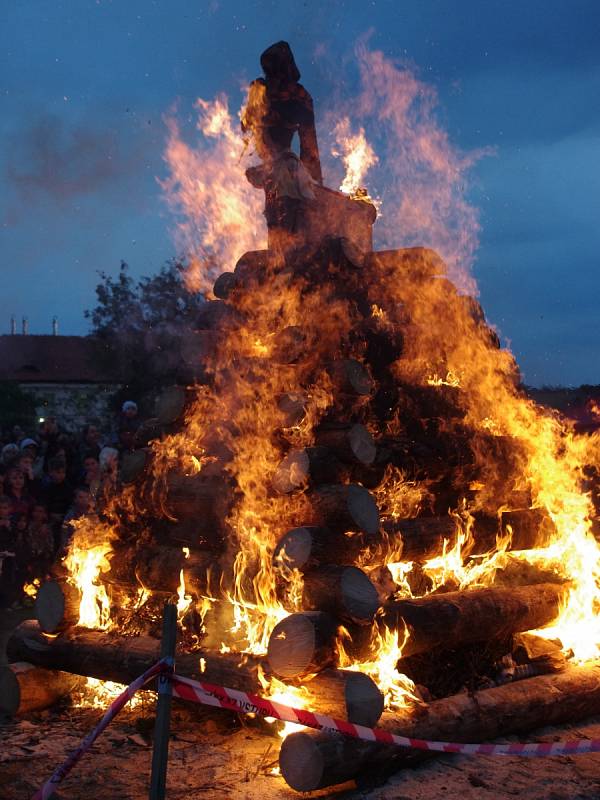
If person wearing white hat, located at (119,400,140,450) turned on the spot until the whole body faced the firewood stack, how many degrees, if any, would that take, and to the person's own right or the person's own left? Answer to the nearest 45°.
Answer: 0° — they already face it

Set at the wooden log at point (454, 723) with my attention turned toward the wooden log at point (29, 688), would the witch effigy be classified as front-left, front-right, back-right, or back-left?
front-right

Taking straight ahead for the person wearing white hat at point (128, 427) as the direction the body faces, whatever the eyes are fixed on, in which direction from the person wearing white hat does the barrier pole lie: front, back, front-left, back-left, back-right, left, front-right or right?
front

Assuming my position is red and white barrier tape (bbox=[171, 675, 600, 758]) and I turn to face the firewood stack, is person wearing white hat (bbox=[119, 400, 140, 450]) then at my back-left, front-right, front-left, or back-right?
front-left

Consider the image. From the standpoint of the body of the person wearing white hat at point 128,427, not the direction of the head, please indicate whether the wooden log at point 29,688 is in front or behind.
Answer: in front

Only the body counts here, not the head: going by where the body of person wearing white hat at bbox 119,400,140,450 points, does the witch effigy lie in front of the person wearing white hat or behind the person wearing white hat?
in front

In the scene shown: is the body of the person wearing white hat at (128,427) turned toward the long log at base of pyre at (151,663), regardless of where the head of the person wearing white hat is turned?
yes

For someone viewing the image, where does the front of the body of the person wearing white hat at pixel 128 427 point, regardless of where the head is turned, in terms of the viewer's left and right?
facing the viewer

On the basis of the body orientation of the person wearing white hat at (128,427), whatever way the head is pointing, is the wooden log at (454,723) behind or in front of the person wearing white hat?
in front

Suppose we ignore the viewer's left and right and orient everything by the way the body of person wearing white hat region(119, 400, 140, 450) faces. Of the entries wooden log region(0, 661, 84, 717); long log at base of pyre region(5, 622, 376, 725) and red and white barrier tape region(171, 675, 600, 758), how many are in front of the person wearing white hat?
3
